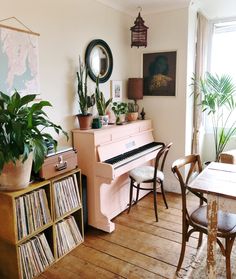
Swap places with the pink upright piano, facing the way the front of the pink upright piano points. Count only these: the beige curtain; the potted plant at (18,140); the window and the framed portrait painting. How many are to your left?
3

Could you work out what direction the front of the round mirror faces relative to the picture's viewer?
facing the viewer and to the right of the viewer

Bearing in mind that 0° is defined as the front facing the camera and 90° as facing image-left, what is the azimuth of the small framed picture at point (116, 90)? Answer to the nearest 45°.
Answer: approximately 315°

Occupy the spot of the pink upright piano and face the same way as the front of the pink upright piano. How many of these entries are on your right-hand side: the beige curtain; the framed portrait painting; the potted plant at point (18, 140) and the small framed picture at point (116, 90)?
1

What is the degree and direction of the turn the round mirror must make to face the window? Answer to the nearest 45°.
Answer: approximately 90° to its left

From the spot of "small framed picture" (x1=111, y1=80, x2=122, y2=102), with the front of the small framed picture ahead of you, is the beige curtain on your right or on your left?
on your left

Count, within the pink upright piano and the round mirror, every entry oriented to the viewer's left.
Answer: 0

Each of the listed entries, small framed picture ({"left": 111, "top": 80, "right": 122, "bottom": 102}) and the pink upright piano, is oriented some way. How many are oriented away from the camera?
0
